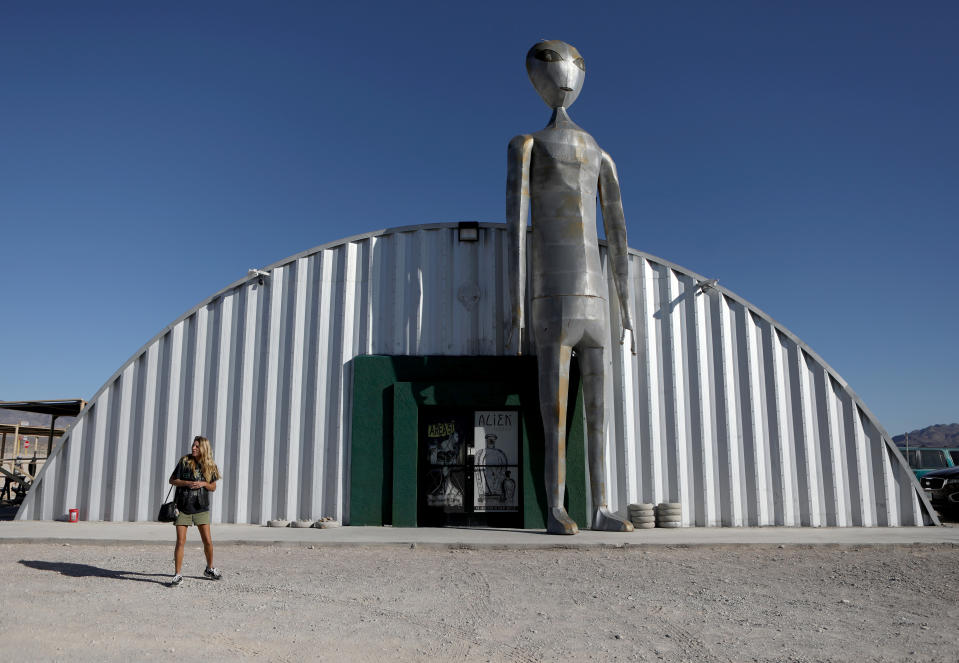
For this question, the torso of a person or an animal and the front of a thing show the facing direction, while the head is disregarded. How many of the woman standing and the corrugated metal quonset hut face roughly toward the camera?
2

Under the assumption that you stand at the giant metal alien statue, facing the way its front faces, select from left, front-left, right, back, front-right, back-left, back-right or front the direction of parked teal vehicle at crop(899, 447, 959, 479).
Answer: left

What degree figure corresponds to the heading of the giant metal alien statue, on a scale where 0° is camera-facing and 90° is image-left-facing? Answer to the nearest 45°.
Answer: approximately 315°

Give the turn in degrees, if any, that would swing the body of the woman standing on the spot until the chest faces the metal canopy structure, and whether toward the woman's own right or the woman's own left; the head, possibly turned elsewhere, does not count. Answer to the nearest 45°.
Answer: approximately 180°

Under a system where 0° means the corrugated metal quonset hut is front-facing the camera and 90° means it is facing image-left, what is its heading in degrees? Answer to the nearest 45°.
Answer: approximately 0°

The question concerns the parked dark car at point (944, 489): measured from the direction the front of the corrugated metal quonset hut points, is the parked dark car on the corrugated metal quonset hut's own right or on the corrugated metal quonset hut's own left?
on the corrugated metal quonset hut's own left

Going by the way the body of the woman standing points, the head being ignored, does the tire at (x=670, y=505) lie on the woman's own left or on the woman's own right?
on the woman's own left

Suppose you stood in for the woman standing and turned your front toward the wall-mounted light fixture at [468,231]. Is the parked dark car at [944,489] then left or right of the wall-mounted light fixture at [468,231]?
right
